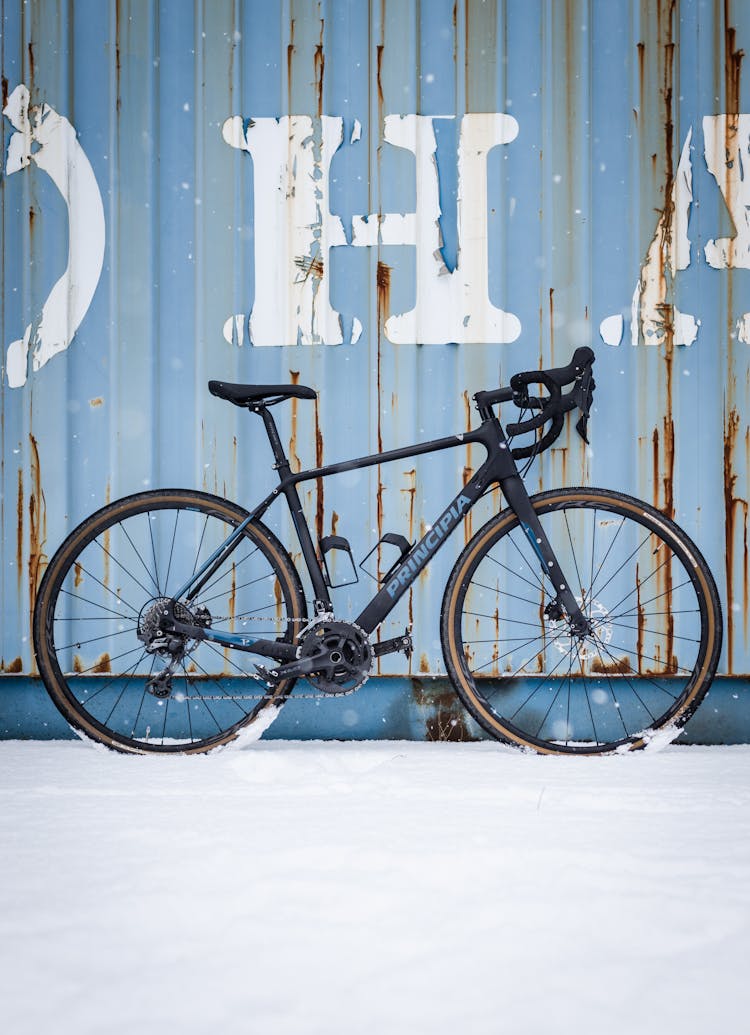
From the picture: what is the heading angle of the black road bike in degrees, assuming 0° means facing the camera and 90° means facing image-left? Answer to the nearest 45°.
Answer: approximately 270°
